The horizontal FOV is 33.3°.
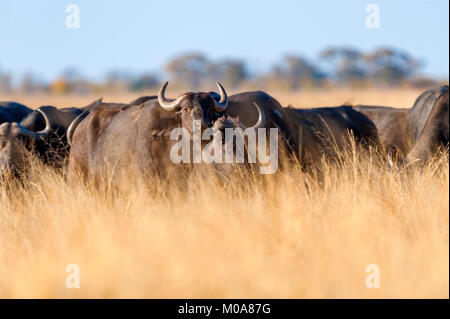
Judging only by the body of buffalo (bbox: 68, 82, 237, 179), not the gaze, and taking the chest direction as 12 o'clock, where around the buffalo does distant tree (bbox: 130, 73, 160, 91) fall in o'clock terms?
The distant tree is roughly at 9 o'clock from the buffalo.

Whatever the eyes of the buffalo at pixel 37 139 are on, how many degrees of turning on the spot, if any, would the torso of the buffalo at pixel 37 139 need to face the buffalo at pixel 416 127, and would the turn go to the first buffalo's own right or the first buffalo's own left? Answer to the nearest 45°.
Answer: approximately 135° to the first buffalo's own left

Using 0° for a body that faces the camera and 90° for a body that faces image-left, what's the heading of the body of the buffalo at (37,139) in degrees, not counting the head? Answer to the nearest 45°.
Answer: approximately 45°

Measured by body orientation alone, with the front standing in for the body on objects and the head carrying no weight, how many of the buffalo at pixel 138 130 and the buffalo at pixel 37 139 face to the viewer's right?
1

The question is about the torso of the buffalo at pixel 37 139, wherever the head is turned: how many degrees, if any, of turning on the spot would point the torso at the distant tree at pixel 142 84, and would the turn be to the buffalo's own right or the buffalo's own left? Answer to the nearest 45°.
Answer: approximately 135° to the buffalo's own right

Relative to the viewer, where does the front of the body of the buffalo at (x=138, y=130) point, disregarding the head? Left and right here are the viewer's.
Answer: facing to the right of the viewer

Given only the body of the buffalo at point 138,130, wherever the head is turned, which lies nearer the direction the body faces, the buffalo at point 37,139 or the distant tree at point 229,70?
the distant tree

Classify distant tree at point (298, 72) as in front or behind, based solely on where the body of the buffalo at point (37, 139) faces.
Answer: behind

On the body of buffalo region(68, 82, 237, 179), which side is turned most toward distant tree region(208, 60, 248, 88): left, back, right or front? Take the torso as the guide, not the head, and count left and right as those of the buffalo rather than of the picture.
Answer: left
